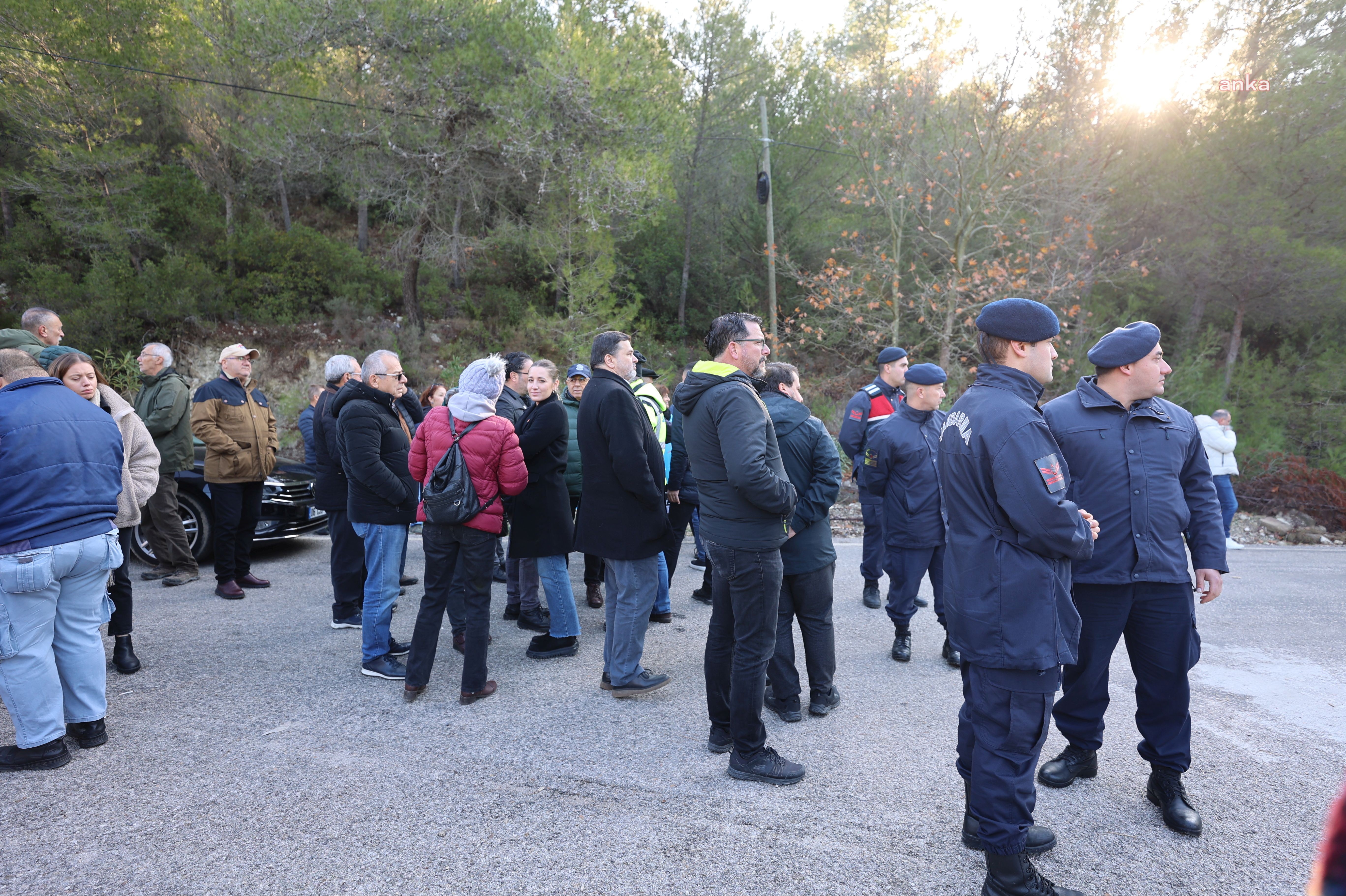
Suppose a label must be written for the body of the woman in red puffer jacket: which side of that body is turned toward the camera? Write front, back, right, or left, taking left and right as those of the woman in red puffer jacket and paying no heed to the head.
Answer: back

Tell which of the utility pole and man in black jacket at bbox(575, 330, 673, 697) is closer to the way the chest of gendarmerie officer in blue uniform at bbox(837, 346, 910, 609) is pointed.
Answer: the man in black jacket

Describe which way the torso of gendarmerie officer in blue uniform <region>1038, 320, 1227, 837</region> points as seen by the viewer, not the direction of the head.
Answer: toward the camera

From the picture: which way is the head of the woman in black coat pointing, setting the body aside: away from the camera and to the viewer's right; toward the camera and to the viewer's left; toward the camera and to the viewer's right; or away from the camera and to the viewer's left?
toward the camera and to the viewer's left
